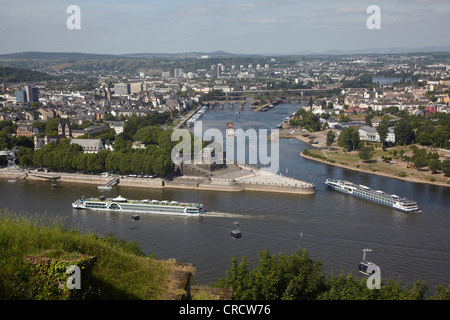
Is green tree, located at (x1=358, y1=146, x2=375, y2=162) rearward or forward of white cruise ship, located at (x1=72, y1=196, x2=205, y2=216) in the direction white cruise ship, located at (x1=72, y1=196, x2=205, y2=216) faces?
rearward

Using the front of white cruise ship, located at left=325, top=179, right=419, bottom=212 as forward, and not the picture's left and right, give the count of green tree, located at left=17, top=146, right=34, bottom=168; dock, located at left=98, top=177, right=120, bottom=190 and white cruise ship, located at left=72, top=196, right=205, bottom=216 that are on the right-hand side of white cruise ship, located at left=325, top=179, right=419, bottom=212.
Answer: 0

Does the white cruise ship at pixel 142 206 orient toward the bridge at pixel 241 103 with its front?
no

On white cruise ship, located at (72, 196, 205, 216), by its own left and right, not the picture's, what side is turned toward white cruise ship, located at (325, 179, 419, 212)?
back

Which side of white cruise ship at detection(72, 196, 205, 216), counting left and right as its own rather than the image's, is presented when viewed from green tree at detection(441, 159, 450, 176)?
back

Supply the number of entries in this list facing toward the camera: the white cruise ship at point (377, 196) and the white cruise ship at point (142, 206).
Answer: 0

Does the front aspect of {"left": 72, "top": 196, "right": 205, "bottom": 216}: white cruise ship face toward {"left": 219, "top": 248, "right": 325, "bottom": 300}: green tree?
no

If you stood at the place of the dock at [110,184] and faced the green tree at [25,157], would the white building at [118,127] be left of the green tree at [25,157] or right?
right

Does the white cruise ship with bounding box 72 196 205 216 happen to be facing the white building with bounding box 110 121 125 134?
no

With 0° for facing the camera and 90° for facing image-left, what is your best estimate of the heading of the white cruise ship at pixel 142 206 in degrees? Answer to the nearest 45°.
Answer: approximately 90°
